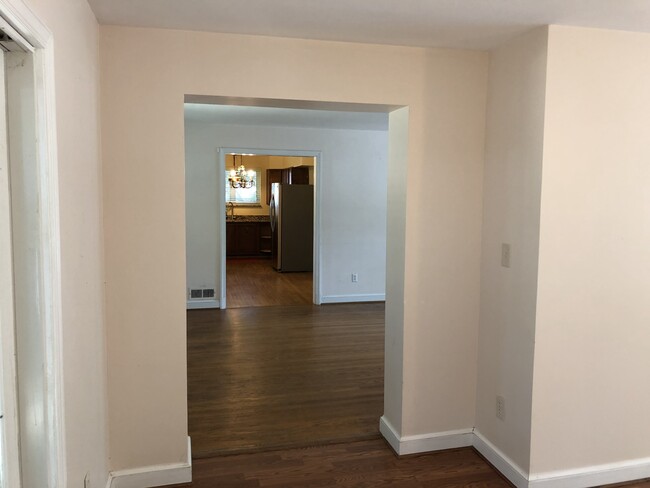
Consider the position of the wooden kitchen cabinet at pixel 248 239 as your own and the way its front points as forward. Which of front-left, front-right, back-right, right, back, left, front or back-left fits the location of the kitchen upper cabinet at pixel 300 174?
front-left

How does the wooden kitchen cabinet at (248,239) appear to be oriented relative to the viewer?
toward the camera

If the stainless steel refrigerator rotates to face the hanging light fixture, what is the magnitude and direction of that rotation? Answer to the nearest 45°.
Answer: approximately 45° to its right

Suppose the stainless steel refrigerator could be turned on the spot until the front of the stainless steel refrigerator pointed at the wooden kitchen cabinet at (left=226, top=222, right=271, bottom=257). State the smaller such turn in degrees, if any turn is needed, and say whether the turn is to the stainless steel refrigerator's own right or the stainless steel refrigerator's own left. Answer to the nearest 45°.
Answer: approximately 45° to the stainless steel refrigerator's own right
